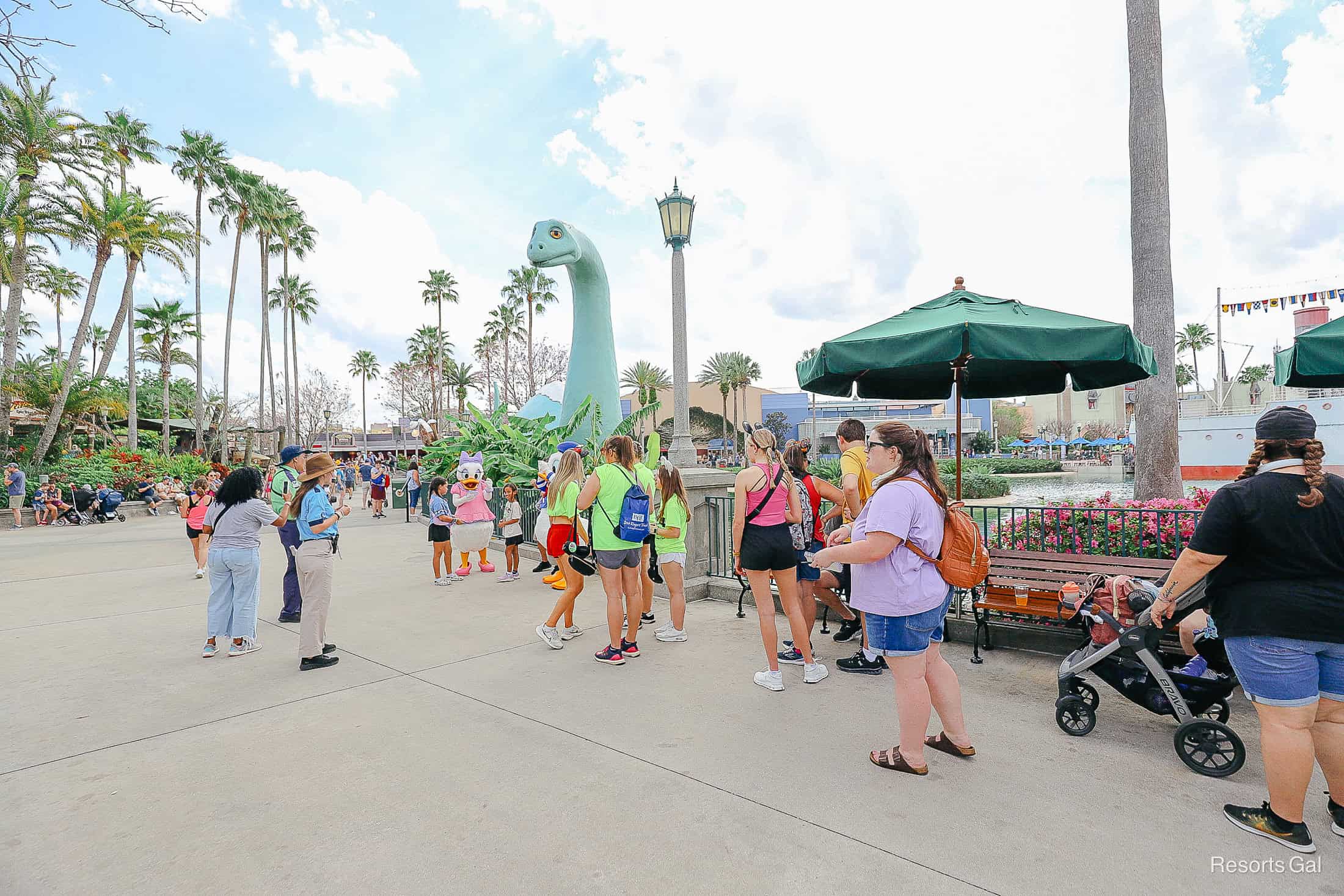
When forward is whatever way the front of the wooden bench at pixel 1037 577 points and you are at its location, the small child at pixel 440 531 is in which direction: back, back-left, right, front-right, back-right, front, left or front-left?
front-right

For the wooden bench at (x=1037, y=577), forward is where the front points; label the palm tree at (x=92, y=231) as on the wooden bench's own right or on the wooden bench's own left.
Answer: on the wooden bench's own right

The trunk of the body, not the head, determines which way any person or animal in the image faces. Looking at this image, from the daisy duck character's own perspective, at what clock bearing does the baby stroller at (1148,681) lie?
The baby stroller is roughly at 11 o'clock from the daisy duck character.

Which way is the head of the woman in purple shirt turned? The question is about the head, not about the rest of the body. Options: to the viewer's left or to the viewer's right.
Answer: to the viewer's left

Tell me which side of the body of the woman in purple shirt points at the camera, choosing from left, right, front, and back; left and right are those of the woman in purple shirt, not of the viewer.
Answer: left

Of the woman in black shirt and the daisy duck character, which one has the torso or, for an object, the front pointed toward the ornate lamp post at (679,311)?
the woman in black shirt

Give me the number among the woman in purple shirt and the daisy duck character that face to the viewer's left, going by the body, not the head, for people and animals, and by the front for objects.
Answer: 1

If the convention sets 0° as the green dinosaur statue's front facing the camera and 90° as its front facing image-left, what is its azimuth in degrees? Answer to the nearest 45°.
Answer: approximately 45°

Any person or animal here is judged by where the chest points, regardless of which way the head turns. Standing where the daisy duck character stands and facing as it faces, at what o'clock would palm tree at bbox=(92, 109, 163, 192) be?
The palm tree is roughly at 5 o'clock from the daisy duck character.

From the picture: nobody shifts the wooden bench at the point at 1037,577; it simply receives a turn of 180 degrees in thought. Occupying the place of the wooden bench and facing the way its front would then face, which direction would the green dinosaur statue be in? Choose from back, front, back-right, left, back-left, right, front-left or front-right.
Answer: left

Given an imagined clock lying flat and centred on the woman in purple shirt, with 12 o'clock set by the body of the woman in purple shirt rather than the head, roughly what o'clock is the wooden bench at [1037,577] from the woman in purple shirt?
The wooden bench is roughly at 4 o'clock from the woman in purple shirt.

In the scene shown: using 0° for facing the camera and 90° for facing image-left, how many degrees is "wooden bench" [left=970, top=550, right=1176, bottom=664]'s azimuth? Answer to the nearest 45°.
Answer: approximately 45°

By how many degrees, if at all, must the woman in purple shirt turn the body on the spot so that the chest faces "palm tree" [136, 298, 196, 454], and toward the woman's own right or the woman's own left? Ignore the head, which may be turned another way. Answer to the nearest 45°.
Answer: approximately 45° to the woman's own right

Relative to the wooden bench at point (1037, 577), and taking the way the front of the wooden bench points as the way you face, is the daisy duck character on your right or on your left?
on your right

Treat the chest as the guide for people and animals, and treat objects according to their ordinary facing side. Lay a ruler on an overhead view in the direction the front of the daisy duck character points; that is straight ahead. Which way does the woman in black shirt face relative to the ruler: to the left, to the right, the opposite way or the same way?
the opposite way
